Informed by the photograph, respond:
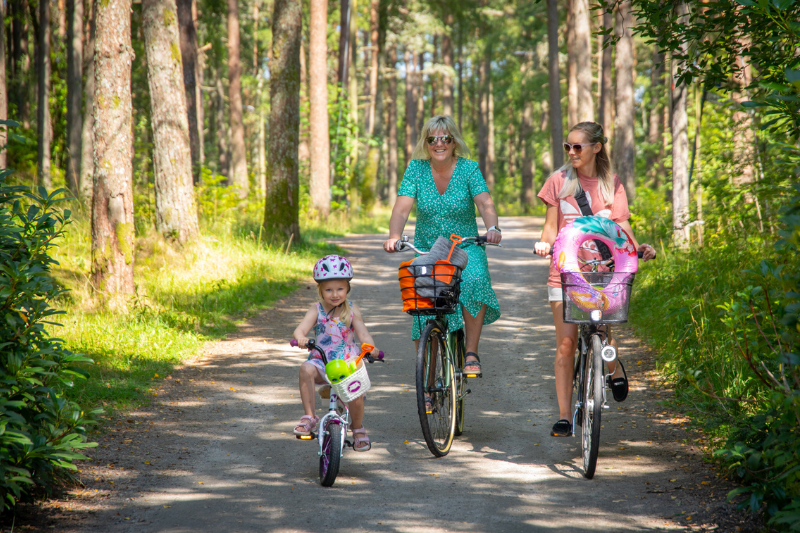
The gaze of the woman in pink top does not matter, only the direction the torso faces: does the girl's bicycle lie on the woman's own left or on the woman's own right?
on the woman's own right

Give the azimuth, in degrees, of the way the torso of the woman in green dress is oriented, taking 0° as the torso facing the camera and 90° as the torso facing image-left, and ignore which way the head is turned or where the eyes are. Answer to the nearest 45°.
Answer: approximately 0°

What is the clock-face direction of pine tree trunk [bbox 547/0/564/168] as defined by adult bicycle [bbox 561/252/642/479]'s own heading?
The pine tree trunk is roughly at 6 o'clock from the adult bicycle.

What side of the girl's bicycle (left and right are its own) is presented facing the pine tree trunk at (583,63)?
back

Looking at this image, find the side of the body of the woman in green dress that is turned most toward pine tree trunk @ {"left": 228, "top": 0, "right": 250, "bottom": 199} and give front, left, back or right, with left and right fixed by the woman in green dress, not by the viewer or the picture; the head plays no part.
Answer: back

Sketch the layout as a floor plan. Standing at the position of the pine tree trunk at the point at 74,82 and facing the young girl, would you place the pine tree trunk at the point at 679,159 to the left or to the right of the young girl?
left

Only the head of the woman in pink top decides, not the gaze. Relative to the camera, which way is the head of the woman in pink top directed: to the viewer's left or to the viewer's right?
to the viewer's left

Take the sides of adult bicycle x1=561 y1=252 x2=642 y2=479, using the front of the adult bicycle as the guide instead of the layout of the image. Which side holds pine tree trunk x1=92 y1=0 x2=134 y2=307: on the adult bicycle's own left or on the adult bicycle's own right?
on the adult bicycle's own right

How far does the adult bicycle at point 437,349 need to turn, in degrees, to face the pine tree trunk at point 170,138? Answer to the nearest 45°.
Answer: approximately 135° to its right

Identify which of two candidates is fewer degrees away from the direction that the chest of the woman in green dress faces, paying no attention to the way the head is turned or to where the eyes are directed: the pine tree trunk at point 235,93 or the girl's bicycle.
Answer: the girl's bicycle

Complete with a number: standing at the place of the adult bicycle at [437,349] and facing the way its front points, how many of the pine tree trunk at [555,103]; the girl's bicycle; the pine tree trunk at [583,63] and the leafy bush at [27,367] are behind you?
2
